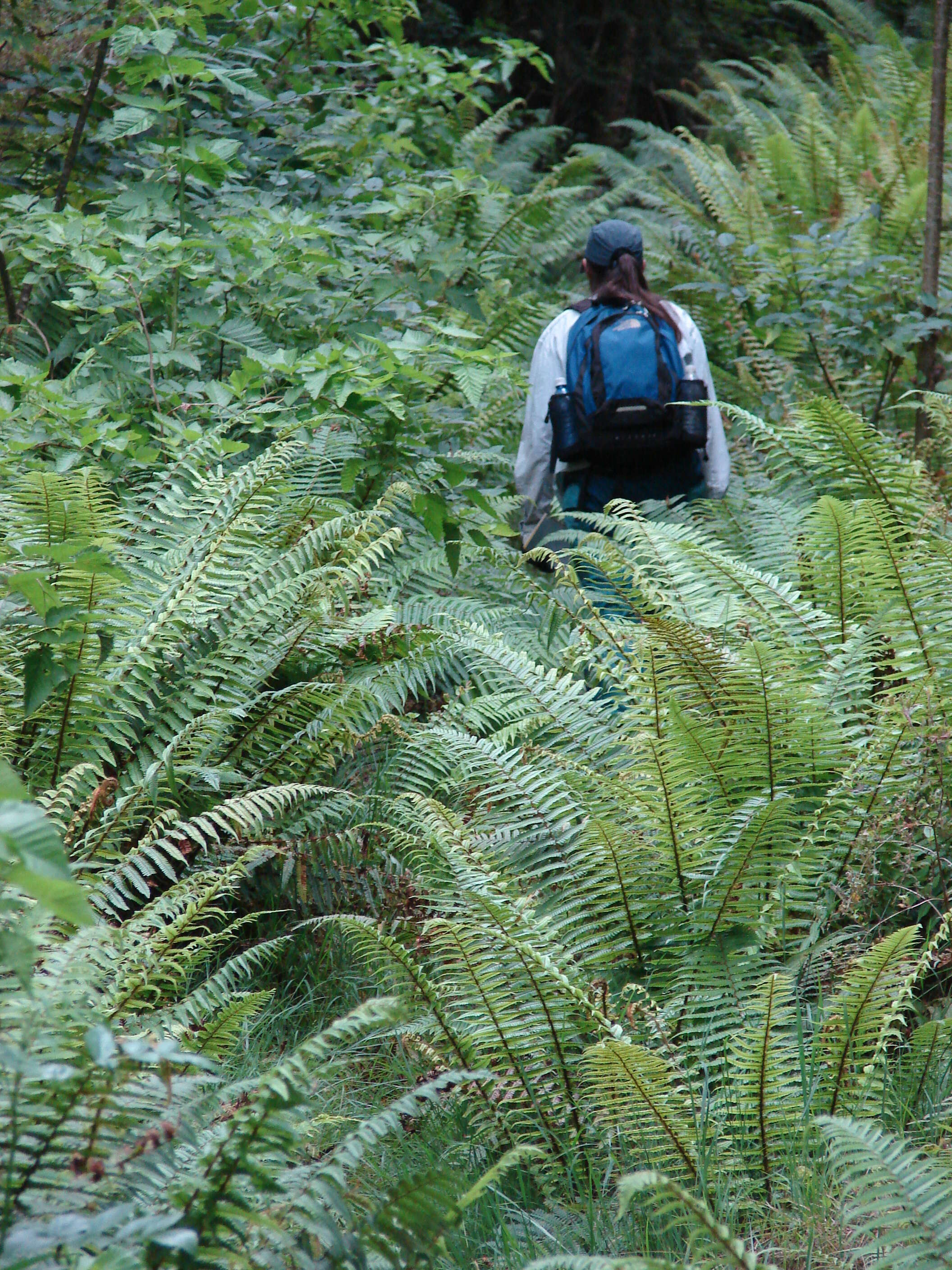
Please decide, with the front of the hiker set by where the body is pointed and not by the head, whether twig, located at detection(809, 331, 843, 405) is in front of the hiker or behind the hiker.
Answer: in front

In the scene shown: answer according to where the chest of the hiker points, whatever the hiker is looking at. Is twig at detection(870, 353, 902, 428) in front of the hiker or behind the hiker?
in front

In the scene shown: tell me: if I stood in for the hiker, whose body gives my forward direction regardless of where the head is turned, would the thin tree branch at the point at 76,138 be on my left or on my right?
on my left

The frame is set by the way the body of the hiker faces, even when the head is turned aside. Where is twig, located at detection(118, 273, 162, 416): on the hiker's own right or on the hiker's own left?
on the hiker's own left

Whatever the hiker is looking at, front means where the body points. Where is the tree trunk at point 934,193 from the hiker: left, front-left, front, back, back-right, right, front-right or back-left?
front-right

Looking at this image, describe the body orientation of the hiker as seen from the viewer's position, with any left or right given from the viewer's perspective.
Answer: facing away from the viewer

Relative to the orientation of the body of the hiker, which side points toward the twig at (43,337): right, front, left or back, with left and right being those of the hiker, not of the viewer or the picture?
left
